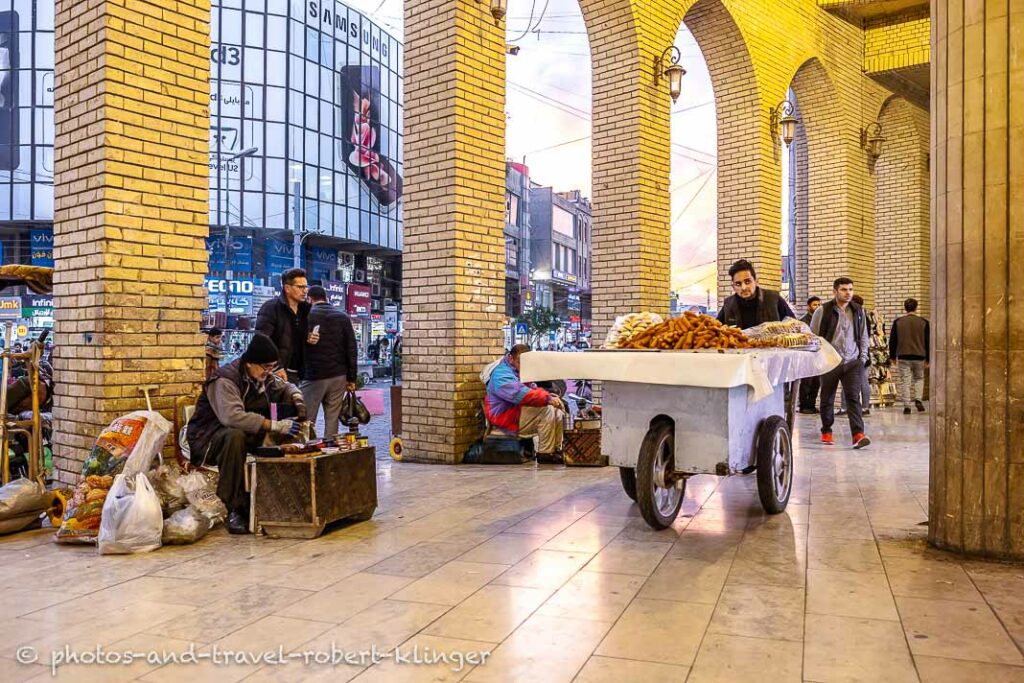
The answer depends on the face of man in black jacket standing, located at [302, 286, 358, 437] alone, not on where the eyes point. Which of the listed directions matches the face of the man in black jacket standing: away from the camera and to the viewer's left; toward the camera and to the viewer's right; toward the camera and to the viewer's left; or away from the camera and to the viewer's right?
away from the camera and to the viewer's left

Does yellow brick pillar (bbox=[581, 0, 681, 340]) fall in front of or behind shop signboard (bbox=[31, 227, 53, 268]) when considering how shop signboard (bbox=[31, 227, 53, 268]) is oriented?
in front

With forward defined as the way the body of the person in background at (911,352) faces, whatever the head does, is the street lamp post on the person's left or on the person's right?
on the person's left

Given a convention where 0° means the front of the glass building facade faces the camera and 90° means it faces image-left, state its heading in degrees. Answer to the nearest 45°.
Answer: approximately 0°

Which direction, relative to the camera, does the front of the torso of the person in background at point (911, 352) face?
away from the camera

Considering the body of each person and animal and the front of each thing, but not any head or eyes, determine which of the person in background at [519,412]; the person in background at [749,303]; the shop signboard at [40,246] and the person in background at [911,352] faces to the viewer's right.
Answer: the person in background at [519,412]

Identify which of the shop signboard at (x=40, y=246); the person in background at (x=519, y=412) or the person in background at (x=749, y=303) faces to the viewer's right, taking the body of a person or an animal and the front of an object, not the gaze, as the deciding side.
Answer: the person in background at (x=519, y=412)

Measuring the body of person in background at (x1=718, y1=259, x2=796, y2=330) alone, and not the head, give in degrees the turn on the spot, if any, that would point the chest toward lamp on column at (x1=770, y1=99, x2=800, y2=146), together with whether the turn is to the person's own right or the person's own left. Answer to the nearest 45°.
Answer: approximately 180°

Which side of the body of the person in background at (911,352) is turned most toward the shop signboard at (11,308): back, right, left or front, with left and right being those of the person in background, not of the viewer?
left

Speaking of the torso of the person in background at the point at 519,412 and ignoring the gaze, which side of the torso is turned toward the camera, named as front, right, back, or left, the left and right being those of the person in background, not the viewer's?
right

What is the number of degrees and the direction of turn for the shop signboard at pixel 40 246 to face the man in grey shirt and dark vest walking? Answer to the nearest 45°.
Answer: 0° — it already faces them

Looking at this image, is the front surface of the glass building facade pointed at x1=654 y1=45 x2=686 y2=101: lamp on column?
yes

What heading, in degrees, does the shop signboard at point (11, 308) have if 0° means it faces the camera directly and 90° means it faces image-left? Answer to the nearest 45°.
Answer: approximately 0°
